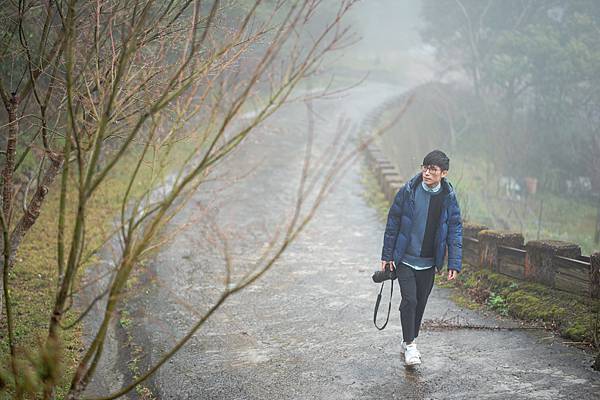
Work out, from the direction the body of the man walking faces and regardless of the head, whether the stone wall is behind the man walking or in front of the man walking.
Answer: behind

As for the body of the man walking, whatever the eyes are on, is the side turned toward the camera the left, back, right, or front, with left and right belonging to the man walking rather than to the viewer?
front

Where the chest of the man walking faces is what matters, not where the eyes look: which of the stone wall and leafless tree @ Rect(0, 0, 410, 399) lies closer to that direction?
the leafless tree

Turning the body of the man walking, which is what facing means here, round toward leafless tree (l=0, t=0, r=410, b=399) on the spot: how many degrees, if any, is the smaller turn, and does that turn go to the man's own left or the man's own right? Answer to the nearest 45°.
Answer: approximately 45° to the man's own right
